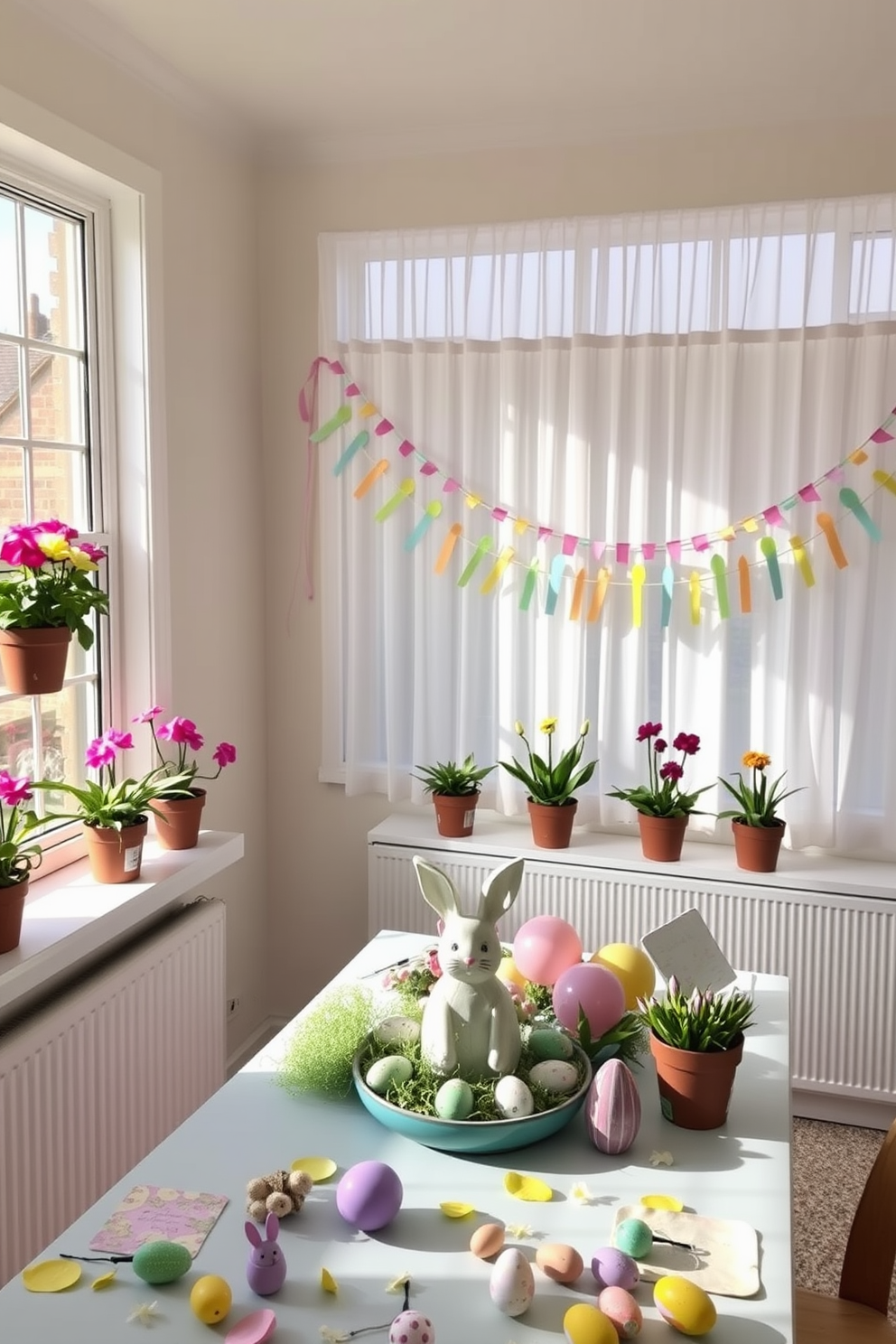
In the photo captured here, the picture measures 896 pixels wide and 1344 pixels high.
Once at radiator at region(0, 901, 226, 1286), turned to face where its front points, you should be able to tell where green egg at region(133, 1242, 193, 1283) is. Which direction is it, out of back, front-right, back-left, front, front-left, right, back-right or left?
front-right

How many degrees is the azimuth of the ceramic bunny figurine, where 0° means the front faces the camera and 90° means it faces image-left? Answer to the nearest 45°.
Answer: approximately 0°

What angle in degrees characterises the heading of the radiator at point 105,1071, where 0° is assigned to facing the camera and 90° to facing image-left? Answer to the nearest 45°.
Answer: approximately 315°

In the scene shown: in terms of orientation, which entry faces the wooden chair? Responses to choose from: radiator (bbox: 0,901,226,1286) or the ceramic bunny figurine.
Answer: the radiator

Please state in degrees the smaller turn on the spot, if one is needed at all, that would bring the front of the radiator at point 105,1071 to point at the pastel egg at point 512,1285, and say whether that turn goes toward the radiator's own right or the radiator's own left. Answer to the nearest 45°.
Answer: approximately 45° to the radiator's own right

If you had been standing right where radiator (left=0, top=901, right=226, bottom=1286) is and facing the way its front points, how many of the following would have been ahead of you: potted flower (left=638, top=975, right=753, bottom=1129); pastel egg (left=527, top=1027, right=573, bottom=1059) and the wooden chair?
3

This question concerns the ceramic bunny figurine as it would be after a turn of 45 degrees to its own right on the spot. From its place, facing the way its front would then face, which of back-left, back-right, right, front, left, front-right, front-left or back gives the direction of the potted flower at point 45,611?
right
